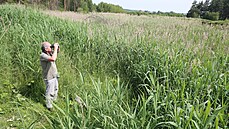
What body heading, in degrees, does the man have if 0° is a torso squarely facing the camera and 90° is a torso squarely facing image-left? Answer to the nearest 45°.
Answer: approximately 270°
